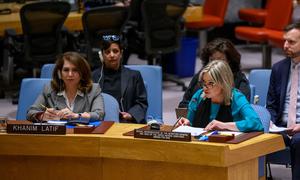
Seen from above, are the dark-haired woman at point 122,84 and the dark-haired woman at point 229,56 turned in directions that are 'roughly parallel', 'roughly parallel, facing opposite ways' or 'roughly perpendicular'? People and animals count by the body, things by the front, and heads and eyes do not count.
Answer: roughly parallel

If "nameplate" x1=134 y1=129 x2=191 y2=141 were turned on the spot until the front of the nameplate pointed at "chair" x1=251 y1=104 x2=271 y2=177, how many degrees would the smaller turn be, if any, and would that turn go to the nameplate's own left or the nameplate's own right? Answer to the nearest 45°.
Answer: approximately 135° to the nameplate's own left

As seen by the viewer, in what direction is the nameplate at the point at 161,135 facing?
toward the camera

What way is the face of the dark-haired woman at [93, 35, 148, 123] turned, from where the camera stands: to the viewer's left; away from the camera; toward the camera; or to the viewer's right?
toward the camera

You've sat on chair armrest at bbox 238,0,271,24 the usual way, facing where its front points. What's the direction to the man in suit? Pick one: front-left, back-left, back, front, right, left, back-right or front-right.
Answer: left

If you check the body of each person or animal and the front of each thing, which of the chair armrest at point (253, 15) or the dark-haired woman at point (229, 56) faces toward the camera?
the dark-haired woman

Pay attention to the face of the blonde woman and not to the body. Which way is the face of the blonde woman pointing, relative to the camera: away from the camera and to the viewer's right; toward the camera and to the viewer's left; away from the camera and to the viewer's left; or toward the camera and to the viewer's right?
toward the camera and to the viewer's left

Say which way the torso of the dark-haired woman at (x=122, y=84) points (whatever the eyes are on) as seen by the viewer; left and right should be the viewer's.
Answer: facing the viewer

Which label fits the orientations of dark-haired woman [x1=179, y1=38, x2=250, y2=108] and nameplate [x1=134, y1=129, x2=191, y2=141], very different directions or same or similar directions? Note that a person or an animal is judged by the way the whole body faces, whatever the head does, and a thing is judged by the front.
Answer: same or similar directions

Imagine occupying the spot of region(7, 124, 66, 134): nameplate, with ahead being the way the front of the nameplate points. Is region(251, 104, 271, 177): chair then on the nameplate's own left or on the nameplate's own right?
on the nameplate's own left
